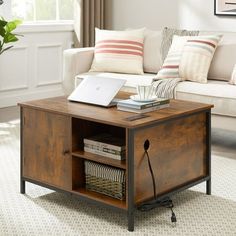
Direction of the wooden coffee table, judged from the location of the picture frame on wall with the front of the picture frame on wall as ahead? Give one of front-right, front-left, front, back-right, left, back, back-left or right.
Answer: front

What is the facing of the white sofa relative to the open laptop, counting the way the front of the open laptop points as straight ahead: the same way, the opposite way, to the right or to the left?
the opposite way

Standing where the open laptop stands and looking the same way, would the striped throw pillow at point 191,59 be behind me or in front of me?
in front

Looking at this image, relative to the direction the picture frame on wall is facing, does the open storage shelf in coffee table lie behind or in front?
in front

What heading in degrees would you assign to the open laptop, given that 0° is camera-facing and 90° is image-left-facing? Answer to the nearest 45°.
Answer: approximately 225°

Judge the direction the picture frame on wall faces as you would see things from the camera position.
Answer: facing the viewer

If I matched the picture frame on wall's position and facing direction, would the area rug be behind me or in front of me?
in front

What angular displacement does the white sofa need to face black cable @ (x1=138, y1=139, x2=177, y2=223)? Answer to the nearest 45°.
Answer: approximately 45° to its left

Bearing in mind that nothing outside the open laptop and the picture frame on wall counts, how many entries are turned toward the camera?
1

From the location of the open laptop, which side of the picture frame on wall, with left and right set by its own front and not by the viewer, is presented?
front

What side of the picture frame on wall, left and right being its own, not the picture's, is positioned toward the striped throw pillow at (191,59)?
front

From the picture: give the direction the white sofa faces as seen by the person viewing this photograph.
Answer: facing the viewer and to the left of the viewer
